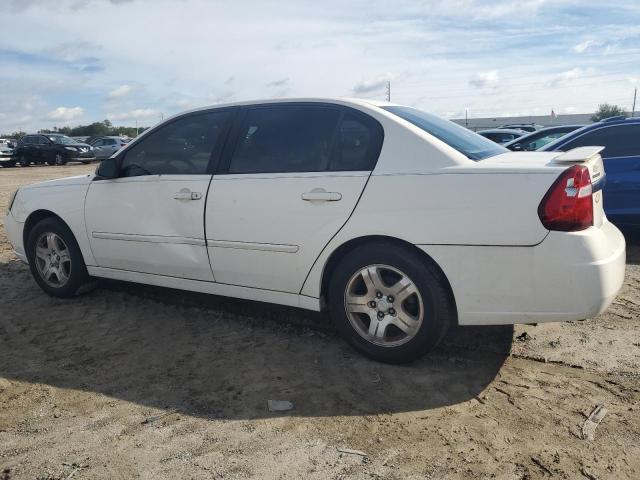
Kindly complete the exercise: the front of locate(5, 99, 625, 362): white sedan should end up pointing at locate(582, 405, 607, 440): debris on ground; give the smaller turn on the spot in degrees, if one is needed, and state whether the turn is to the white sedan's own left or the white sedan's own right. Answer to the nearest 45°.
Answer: approximately 180°

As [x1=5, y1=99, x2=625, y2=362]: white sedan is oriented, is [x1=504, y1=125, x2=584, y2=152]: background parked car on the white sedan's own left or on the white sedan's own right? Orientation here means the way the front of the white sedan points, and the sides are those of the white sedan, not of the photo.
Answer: on the white sedan's own right

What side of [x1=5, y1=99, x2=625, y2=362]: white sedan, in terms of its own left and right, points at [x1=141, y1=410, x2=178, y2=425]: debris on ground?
left

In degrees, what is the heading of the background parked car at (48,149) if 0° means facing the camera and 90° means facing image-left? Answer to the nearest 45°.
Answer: approximately 315°

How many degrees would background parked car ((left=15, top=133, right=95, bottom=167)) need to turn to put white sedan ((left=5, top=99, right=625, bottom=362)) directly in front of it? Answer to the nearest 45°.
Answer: approximately 45° to its right

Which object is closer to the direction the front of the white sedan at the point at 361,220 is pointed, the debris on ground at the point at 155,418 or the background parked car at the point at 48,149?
the background parked car

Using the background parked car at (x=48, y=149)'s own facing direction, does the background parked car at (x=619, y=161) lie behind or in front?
in front

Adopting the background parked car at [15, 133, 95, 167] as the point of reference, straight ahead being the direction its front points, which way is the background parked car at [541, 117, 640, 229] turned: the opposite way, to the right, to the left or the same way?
the opposite way

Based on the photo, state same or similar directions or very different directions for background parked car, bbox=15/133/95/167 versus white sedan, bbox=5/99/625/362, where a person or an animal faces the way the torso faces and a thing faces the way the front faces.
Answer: very different directions
